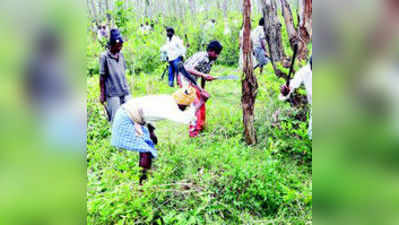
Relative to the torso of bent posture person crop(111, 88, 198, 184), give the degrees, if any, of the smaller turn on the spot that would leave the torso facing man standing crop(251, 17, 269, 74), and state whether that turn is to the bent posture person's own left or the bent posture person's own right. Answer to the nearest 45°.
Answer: approximately 45° to the bent posture person's own left

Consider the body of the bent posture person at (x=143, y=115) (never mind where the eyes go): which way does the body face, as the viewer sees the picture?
to the viewer's right

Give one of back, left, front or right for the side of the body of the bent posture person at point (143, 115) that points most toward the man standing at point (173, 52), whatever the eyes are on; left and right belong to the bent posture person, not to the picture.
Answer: left

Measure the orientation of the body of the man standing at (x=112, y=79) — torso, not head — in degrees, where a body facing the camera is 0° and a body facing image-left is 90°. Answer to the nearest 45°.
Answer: approximately 315°
